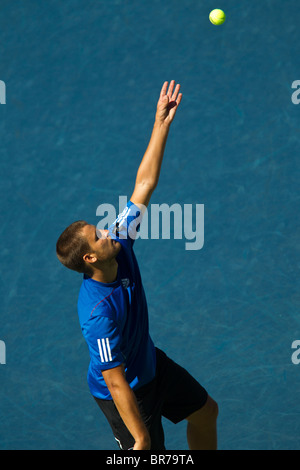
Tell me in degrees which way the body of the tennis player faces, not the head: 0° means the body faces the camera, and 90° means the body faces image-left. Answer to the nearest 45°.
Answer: approximately 270°

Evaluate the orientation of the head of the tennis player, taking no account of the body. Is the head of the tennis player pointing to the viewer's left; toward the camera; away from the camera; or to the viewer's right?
to the viewer's right
